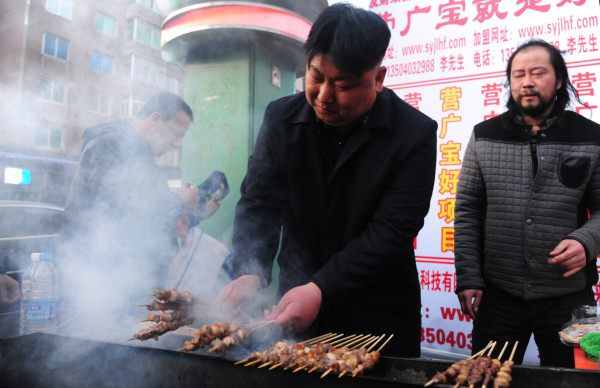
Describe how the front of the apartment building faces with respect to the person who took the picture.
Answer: facing the viewer and to the right of the viewer

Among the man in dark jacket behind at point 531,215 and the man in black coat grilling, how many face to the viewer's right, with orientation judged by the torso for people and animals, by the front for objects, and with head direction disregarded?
0

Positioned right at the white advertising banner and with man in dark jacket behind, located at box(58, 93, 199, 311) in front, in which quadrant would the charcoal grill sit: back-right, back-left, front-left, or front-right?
front-left

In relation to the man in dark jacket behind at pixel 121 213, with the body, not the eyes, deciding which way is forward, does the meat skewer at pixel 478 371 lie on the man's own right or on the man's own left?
on the man's own right

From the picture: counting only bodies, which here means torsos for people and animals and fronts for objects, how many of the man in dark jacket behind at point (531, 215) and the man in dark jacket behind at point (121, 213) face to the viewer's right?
1

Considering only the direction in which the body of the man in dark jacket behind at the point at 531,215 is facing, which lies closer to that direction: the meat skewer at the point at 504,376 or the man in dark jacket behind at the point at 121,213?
the meat skewer

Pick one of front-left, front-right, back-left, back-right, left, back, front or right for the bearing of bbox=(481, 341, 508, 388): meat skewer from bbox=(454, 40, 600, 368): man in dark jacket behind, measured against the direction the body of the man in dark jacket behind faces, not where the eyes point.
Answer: front

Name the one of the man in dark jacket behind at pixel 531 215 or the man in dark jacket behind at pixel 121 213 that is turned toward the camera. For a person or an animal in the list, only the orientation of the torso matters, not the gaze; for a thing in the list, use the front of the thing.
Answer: the man in dark jacket behind at pixel 531 215

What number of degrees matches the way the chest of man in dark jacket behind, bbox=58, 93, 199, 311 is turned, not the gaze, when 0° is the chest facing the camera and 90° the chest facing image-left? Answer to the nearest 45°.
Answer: approximately 270°

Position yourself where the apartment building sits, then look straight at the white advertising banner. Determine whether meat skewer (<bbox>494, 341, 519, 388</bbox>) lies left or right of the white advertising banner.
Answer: right

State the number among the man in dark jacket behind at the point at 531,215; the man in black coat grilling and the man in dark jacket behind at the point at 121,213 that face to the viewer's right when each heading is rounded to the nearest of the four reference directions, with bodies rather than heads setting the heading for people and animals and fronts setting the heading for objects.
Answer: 1

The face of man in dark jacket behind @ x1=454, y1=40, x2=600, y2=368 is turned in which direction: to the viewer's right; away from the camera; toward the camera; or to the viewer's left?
toward the camera

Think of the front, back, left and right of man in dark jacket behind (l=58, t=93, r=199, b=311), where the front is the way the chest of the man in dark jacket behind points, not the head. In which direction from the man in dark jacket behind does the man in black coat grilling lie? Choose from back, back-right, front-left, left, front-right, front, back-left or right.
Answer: front-right

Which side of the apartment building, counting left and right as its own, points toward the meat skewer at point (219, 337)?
front

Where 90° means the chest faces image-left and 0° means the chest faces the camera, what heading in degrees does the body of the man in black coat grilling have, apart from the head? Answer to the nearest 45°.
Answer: approximately 45°

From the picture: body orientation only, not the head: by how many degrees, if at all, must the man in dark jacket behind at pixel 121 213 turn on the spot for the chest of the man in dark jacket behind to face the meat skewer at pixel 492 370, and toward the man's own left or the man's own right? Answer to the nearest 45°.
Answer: approximately 45° to the man's own right
